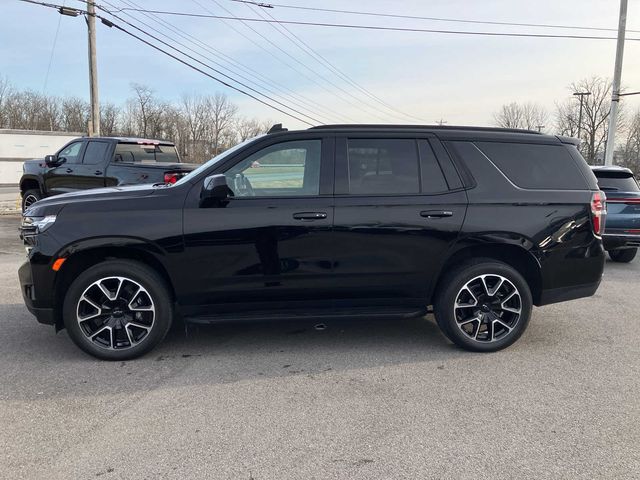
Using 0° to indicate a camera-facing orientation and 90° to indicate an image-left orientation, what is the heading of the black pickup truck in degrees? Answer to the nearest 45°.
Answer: approximately 135°

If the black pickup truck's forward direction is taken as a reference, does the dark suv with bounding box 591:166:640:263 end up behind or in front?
behind

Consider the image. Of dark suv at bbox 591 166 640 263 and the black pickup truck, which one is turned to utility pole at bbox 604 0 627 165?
the dark suv

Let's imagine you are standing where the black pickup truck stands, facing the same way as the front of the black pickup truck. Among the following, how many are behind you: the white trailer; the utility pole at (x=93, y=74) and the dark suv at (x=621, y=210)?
1

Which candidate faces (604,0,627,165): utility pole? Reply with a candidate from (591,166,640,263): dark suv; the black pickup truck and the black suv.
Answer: the dark suv

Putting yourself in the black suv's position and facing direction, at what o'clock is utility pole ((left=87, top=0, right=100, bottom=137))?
The utility pole is roughly at 2 o'clock from the black suv.

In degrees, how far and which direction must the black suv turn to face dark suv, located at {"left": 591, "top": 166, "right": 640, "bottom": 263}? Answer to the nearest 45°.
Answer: approximately 135° to its right

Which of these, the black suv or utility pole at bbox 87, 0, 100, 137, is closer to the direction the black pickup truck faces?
the utility pole

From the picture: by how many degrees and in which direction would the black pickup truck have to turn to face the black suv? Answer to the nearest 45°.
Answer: approximately 135° to its left

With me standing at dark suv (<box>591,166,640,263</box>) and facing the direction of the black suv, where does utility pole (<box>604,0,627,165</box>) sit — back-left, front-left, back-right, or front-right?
back-right

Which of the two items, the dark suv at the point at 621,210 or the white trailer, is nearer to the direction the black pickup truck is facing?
the white trailer

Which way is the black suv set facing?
to the viewer's left

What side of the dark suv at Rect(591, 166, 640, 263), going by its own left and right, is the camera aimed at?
back

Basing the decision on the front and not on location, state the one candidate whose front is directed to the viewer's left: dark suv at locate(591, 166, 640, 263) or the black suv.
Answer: the black suv

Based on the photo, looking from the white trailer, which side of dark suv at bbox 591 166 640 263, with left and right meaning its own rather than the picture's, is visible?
left

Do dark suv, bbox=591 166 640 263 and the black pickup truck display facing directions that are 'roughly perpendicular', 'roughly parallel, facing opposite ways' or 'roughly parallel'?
roughly perpendicular
